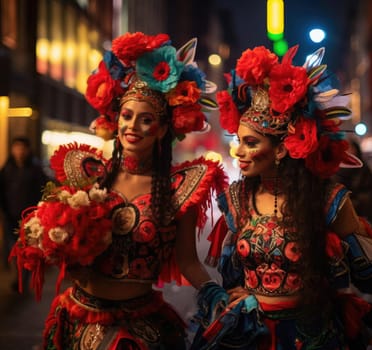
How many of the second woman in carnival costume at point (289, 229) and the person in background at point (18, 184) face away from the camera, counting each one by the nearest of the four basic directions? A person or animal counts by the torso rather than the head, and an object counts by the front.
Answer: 0

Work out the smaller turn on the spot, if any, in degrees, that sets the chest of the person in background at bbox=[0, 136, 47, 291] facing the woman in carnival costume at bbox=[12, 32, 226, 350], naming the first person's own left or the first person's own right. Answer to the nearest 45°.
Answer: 0° — they already face them

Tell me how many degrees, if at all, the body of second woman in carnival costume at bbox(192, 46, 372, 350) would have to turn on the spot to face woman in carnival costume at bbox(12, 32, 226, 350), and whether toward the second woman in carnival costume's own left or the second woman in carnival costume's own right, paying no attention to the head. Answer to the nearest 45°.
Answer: approximately 45° to the second woman in carnival costume's own right

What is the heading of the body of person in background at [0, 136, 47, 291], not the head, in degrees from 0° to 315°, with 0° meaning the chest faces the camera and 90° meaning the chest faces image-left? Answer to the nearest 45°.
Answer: approximately 0°

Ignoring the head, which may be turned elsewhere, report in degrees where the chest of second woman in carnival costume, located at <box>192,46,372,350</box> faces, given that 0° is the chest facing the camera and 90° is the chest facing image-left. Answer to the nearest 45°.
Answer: approximately 45°

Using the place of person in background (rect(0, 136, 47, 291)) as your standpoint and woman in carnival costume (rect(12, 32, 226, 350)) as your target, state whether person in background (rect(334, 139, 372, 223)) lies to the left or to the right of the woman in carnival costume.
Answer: left

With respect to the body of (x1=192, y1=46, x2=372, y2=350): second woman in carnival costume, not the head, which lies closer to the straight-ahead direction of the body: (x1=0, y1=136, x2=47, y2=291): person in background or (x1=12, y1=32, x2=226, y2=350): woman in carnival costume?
the woman in carnival costume

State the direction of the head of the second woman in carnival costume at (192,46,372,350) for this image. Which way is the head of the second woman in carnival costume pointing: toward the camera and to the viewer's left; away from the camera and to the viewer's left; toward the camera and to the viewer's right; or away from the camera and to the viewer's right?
toward the camera and to the viewer's left

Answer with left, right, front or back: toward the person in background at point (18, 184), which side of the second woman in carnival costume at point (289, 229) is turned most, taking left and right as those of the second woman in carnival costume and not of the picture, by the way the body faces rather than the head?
right

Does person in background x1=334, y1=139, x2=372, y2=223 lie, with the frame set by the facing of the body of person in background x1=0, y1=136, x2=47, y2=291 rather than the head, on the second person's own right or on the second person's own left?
on the second person's own left
